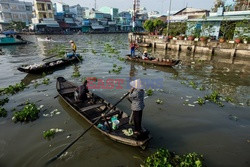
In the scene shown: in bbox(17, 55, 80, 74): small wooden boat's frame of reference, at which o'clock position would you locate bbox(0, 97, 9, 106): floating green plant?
The floating green plant is roughly at 11 o'clock from the small wooden boat.

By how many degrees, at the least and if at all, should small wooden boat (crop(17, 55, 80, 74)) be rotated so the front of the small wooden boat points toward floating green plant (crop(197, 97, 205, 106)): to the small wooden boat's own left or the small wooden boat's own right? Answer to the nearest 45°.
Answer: approximately 90° to the small wooden boat's own left

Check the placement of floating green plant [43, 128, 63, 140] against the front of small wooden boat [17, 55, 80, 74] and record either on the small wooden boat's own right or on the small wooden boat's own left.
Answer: on the small wooden boat's own left

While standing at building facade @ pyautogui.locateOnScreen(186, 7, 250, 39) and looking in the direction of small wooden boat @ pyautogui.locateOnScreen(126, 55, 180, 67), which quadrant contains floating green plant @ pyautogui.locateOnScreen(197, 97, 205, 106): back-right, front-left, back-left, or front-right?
front-left

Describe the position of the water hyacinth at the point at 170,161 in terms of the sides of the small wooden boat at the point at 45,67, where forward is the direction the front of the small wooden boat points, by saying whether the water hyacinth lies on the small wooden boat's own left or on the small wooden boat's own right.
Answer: on the small wooden boat's own left

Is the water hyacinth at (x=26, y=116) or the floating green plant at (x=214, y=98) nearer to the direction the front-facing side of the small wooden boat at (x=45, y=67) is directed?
the water hyacinth

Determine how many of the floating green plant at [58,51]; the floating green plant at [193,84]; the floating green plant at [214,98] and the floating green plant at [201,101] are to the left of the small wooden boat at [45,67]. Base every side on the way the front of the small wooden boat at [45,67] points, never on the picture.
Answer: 3

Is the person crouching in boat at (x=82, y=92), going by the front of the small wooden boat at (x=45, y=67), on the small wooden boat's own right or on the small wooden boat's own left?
on the small wooden boat's own left

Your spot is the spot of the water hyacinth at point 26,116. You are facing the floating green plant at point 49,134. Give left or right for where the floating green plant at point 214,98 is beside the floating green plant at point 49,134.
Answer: left

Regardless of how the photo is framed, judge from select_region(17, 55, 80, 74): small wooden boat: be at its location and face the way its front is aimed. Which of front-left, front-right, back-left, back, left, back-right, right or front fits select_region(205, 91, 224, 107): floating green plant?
left

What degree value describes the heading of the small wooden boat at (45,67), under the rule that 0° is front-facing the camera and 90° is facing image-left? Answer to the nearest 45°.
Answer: approximately 45°

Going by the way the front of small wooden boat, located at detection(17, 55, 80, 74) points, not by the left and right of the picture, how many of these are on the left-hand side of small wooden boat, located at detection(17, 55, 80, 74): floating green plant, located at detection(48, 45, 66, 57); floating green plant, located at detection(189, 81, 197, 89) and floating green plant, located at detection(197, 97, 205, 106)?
2
